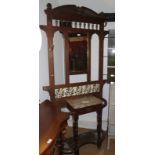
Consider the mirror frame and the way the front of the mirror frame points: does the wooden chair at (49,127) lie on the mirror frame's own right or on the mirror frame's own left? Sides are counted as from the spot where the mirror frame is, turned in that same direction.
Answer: on the mirror frame's own right

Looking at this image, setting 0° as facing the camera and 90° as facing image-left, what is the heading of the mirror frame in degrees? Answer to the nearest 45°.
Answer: approximately 315°
